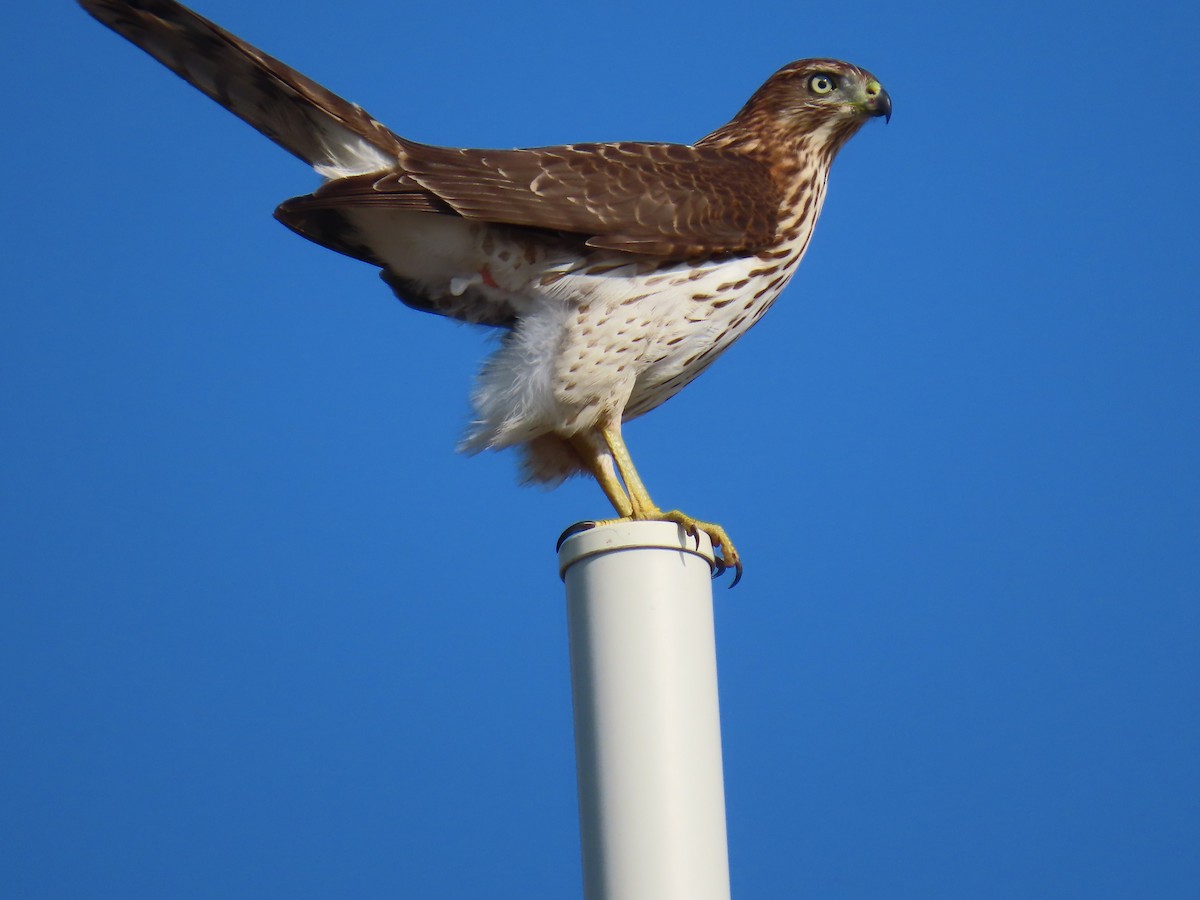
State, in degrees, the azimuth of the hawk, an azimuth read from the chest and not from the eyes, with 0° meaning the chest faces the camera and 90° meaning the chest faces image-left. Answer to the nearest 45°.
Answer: approximately 270°
